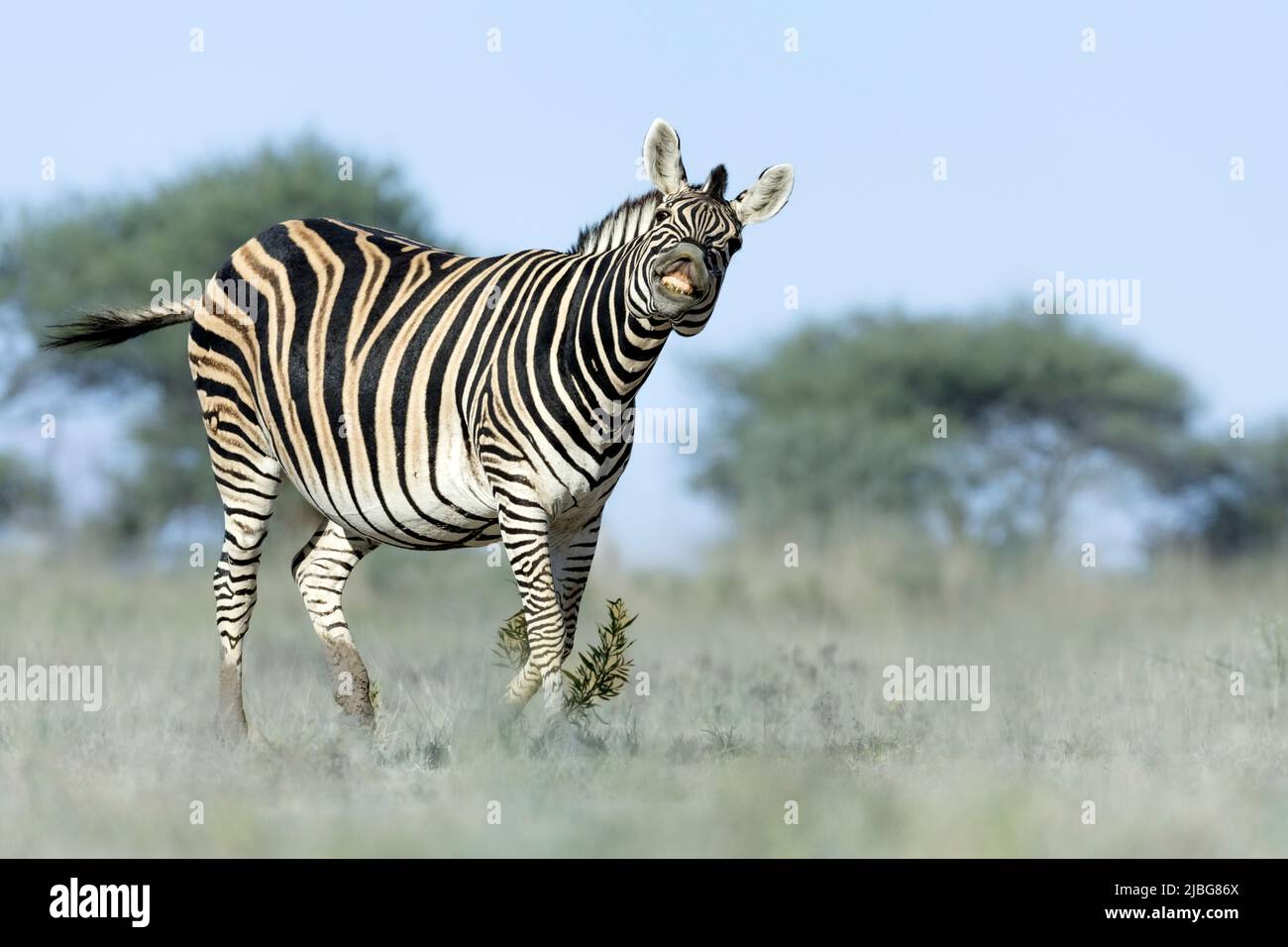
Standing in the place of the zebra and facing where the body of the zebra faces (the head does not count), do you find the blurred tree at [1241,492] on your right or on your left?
on your left

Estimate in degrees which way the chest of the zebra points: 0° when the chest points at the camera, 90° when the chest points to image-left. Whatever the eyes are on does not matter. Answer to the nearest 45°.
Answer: approximately 315°

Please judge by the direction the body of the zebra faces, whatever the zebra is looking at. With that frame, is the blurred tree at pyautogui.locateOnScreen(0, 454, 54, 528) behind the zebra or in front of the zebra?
behind

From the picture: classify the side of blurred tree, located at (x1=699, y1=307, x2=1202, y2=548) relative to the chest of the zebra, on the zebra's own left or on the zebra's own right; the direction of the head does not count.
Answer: on the zebra's own left

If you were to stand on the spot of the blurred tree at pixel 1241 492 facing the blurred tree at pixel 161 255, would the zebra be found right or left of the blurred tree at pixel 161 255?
left
